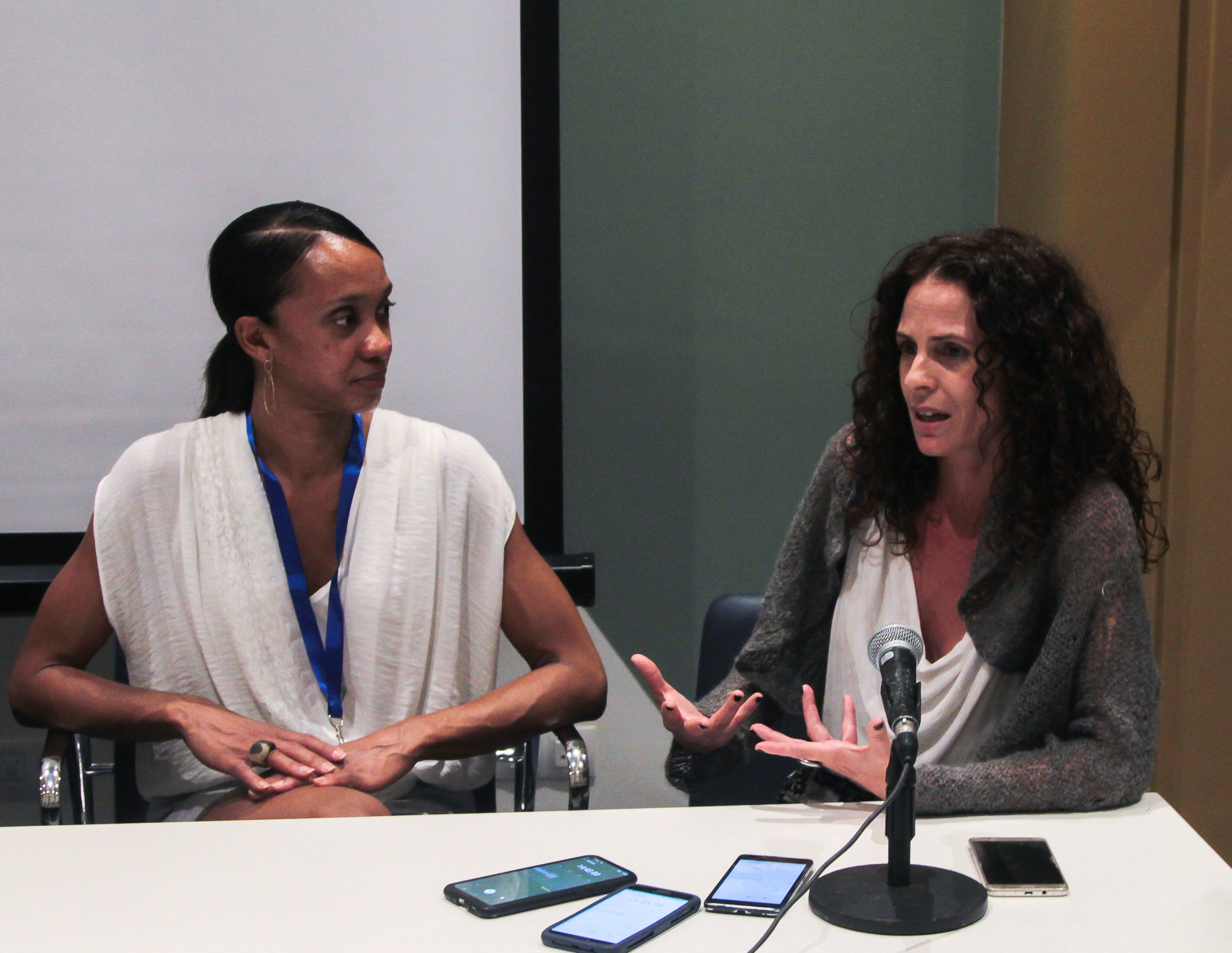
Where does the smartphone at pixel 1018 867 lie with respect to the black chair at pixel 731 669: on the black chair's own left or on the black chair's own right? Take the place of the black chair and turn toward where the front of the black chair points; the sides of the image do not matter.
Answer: on the black chair's own left

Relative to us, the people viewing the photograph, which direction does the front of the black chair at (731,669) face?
facing the viewer and to the left of the viewer

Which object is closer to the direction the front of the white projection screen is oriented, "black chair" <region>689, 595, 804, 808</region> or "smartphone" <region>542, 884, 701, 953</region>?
the smartphone

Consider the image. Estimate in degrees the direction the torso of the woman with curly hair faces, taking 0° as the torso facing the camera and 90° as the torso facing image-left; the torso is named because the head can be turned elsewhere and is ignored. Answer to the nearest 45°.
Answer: approximately 45°

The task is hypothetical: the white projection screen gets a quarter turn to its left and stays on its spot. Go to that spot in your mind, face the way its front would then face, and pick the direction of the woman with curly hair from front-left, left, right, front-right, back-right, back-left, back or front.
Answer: front-right

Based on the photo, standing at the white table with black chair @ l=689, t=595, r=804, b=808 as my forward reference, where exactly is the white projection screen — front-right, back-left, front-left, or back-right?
front-left

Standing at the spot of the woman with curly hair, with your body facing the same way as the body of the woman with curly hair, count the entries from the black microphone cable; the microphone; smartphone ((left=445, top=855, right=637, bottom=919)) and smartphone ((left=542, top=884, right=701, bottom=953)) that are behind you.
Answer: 0

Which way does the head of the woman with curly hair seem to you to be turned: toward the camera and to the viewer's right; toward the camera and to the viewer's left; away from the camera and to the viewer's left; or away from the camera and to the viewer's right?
toward the camera and to the viewer's left

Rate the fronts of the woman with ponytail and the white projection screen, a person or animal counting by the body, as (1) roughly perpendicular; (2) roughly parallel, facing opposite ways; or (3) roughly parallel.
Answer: roughly parallel

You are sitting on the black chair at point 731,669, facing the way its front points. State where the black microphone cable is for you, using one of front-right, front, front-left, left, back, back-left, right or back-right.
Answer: front-left

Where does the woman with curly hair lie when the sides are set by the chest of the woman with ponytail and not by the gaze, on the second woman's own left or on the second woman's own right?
on the second woman's own left

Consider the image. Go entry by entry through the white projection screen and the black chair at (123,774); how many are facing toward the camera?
2

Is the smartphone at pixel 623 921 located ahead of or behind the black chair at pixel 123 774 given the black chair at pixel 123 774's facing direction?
ahead

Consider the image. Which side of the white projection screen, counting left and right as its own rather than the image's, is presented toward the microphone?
front

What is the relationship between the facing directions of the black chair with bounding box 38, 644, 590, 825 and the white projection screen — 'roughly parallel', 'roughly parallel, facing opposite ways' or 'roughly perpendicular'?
roughly parallel

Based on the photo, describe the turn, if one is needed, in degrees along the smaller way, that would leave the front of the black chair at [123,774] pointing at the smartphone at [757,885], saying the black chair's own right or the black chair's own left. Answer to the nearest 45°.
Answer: approximately 45° to the black chair's own left

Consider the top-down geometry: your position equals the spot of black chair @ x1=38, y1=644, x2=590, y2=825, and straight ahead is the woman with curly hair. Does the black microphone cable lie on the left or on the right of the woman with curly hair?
right

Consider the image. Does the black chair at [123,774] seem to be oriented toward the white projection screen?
no

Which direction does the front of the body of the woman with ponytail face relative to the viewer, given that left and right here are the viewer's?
facing the viewer

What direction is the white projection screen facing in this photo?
toward the camera

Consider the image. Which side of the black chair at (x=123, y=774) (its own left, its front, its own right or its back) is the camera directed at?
front
